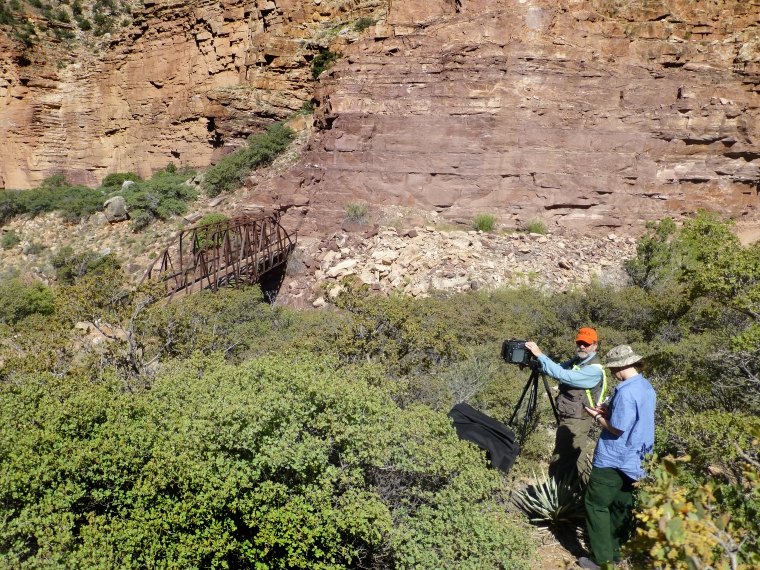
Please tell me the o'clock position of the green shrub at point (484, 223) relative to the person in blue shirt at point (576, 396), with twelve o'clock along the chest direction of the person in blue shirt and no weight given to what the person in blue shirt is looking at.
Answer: The green shrub is roughly at 4 o'clock from the person in blue shirt.

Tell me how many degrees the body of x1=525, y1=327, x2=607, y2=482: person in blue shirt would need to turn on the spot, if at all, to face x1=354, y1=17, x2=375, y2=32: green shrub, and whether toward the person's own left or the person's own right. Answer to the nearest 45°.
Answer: approximately 90° to the person's own right

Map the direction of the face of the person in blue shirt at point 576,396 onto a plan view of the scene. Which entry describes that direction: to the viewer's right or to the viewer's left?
to the viewer's left

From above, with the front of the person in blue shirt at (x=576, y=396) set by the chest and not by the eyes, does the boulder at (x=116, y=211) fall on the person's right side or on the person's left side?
on the person's right side

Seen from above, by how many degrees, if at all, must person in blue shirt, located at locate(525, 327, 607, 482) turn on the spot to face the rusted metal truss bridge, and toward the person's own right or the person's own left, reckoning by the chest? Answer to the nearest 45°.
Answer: approximately 90° to the person's own right

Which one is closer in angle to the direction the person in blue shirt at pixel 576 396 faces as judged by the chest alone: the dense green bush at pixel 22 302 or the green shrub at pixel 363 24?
the dense green bush

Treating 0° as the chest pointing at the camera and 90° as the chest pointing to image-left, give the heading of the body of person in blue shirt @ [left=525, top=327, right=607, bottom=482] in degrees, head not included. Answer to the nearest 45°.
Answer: approximately 45°

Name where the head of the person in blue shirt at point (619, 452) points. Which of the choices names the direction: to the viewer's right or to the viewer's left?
to the viewer's left

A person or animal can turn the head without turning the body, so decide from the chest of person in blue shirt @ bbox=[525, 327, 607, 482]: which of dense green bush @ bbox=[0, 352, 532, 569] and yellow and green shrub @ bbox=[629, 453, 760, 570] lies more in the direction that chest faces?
the dense green bush

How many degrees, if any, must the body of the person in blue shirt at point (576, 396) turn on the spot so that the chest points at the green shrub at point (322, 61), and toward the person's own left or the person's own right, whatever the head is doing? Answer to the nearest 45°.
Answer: approximately 90° to the person's own right
